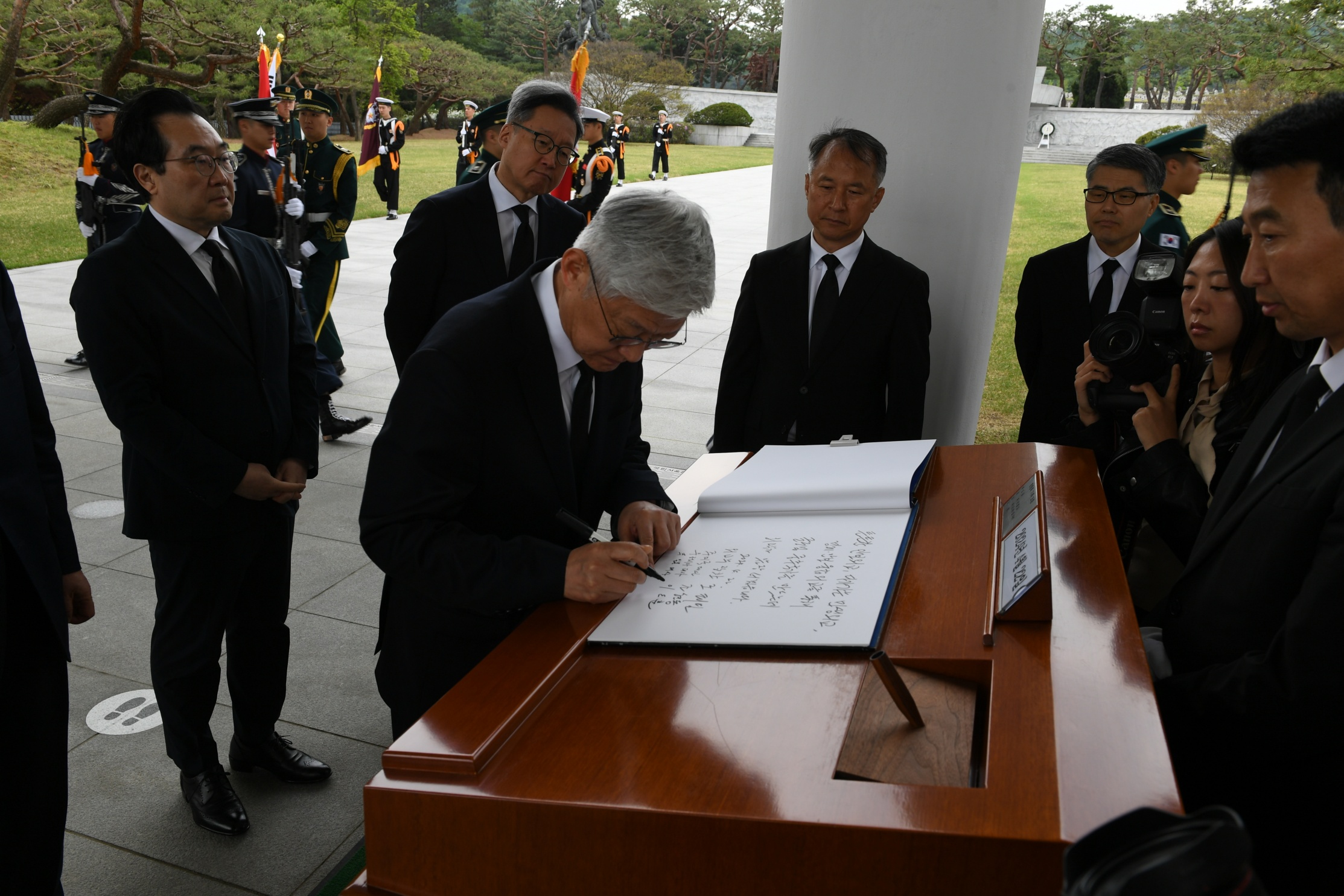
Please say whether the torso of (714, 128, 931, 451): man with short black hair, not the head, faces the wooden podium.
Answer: yes

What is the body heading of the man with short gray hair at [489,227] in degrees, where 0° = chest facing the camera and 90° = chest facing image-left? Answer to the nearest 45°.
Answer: approximately 315°

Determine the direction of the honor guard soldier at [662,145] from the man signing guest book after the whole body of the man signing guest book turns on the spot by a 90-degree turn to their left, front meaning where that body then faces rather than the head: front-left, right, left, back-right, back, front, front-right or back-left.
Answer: front-left

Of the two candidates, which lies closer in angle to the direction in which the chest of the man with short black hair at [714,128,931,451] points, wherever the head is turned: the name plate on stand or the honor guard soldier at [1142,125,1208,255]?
the name plate on stand

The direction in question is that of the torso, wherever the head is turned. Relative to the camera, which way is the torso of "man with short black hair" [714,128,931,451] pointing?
toward the camera

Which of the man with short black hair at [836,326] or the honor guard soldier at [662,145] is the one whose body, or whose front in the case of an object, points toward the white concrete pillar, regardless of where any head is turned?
the honor guard soldier

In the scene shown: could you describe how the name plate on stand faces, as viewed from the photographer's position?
facing to the left of the viewer

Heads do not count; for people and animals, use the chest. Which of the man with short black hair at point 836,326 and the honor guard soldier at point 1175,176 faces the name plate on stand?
the man with short black hair

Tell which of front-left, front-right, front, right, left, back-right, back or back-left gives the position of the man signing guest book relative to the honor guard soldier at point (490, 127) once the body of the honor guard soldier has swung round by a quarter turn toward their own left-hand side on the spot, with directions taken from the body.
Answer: back-right

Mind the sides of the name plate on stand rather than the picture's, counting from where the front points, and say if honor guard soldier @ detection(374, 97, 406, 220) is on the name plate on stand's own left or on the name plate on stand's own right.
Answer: on the name plate on stand's own right

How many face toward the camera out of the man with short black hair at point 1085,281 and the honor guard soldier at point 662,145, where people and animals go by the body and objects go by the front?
2

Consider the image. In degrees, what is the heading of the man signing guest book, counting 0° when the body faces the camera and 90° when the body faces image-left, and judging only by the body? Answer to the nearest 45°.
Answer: approximately 315°

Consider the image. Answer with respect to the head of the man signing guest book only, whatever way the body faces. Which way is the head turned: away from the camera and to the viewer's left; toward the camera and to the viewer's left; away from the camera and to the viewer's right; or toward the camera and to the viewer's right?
toward the camera and to the viewer's right

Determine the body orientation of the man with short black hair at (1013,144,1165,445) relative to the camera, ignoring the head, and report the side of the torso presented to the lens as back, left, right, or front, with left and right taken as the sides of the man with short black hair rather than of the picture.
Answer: front
